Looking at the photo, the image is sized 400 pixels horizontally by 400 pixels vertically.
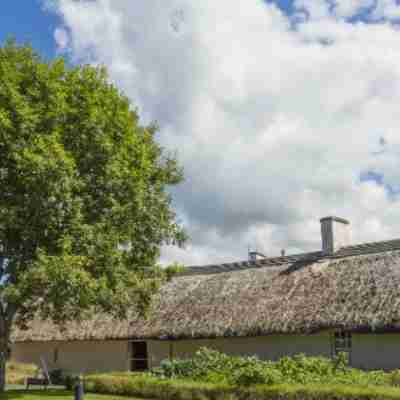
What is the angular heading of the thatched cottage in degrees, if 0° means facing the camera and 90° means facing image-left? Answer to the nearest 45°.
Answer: approximately 45°

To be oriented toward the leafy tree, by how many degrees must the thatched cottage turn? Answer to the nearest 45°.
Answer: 0° — it already faces it

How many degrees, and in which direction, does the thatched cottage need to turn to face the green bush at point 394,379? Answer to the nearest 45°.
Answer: approximately 45° to its left
